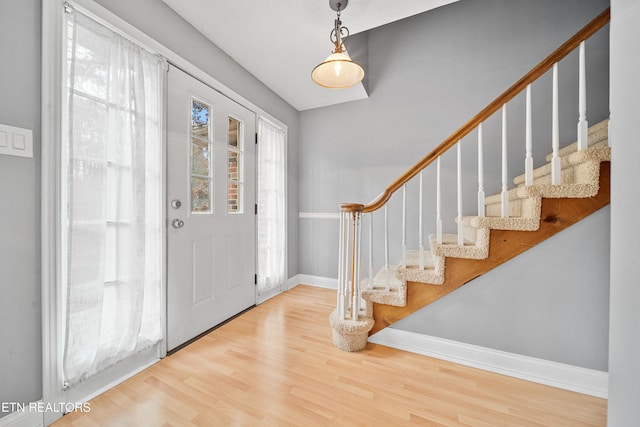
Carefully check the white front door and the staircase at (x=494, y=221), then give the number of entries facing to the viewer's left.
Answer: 1

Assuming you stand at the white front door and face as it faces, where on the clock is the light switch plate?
The light switch plate is roughly at 3 o'clock from the white front door.

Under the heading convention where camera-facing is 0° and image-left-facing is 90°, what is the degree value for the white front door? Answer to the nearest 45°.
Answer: approximately 315°

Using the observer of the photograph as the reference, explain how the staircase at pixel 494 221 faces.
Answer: facing to the left of the viewer

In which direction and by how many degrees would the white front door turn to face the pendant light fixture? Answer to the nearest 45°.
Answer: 0° — it already faces it

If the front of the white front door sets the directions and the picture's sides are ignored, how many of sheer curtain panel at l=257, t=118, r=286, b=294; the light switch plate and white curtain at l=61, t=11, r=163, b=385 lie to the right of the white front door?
2

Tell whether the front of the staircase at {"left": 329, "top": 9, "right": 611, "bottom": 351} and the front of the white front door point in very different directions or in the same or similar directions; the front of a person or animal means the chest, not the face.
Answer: very different directions

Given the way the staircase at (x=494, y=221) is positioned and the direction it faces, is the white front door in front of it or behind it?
in front

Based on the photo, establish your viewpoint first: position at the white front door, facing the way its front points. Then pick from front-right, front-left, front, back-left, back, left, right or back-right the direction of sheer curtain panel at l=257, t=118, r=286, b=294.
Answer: left

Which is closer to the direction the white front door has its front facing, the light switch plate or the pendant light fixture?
the pendant light fixture

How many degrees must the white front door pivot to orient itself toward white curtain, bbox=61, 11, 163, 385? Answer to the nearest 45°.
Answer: approximately 90° to its right
